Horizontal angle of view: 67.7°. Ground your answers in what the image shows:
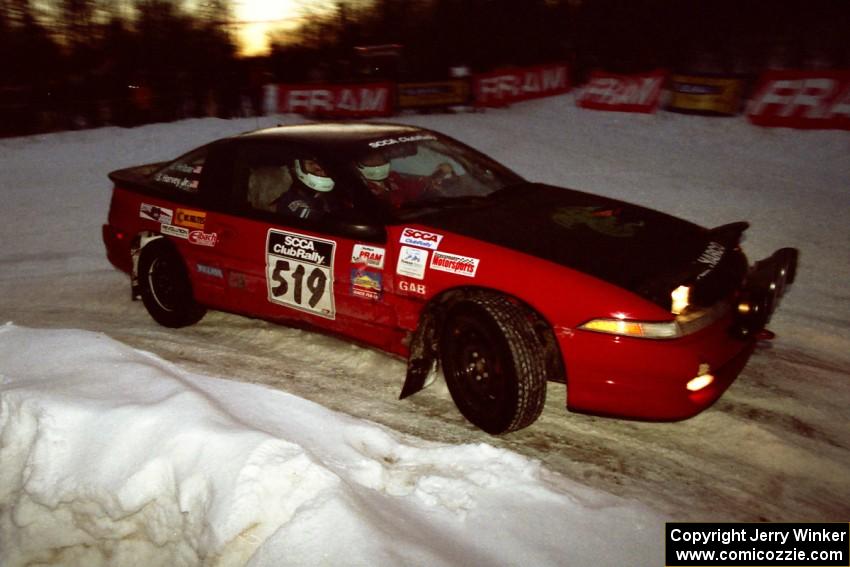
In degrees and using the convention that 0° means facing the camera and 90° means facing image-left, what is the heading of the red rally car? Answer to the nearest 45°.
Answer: approximately 315°

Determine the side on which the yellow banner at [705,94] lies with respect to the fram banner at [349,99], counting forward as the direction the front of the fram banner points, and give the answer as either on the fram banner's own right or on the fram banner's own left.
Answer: on the fram banner's own left

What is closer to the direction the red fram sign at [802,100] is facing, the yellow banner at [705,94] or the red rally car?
the red rally car

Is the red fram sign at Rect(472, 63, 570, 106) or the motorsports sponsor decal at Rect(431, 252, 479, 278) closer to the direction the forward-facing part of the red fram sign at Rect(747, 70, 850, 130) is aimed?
the motorsports sponsor decal

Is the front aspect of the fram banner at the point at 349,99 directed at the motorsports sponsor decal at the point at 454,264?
yes

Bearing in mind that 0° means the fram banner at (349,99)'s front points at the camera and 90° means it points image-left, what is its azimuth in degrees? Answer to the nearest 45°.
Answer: approximately 0°

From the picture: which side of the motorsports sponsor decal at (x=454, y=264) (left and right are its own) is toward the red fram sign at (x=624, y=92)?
back

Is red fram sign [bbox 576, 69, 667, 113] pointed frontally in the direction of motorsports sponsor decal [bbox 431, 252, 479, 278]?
yes

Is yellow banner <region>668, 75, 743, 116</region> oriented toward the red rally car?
yes
